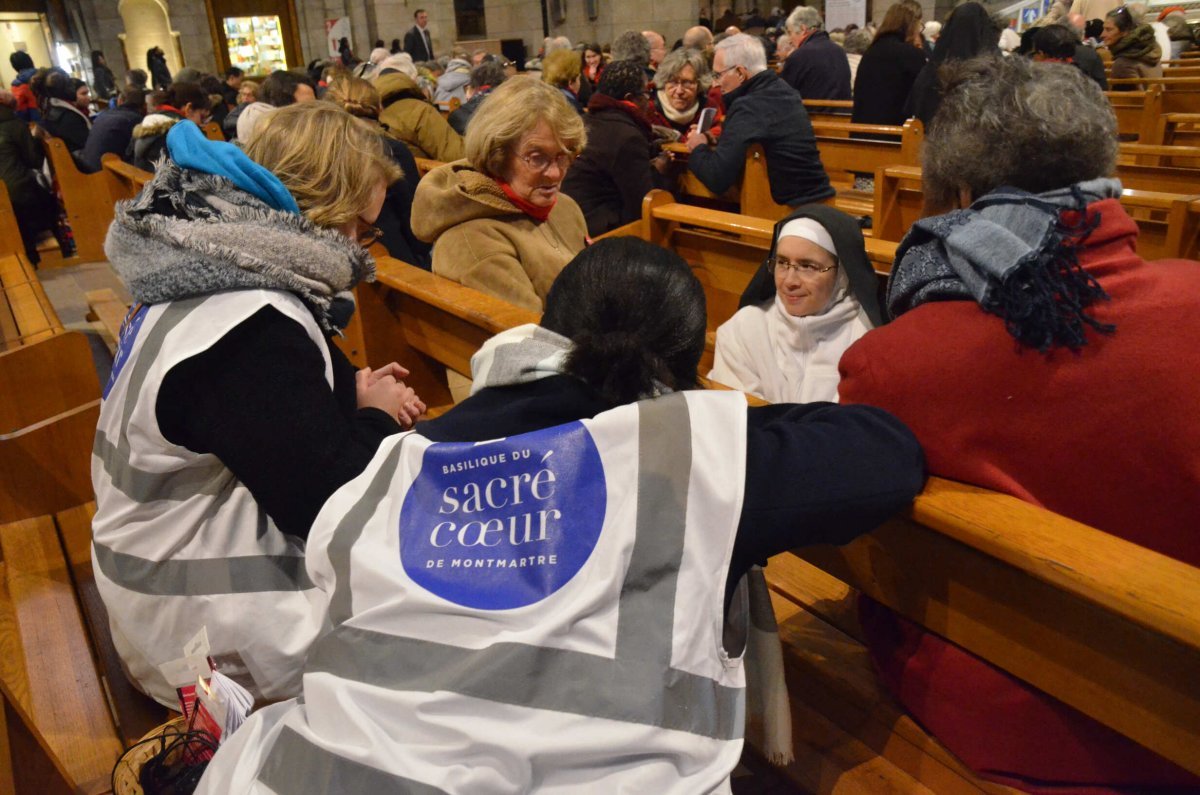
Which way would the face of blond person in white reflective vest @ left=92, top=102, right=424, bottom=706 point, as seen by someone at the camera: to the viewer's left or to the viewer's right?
to the viewer's right

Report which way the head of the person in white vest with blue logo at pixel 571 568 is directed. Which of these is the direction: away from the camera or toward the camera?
away from the camera

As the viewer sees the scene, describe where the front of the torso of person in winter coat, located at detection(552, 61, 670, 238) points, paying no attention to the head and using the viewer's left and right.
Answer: facing away from the viewer and to the right of the viewer

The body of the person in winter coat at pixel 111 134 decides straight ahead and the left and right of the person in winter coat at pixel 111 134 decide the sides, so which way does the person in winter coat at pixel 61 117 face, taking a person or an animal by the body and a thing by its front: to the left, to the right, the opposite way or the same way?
the same way

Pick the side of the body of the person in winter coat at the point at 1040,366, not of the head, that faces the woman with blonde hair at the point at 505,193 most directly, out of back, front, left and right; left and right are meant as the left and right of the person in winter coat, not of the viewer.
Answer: front

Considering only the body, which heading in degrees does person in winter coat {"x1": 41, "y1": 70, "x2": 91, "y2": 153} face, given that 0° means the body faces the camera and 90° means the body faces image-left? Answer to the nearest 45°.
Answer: approximately 225°

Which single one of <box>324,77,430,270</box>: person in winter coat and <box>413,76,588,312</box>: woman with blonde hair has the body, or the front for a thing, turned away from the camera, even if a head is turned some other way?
the person in winter coat

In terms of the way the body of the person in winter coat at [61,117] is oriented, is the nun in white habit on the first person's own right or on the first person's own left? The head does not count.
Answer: on the first person's own right

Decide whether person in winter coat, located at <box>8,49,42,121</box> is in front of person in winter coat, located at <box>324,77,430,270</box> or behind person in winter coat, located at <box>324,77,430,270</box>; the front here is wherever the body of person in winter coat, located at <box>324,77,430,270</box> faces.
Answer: in front

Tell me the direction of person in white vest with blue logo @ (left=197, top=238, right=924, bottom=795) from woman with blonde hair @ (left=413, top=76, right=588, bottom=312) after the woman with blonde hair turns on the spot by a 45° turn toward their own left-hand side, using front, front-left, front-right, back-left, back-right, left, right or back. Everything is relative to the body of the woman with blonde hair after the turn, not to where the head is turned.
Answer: right

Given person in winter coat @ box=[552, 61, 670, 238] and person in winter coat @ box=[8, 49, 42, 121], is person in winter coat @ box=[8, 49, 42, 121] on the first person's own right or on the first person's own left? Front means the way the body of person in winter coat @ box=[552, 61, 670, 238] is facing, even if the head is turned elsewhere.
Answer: on the first person's own left

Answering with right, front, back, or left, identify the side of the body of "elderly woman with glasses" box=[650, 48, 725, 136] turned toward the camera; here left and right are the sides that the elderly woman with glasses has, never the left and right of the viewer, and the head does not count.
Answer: front

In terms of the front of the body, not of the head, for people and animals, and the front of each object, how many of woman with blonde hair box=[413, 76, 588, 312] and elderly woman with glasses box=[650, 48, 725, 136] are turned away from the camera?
0

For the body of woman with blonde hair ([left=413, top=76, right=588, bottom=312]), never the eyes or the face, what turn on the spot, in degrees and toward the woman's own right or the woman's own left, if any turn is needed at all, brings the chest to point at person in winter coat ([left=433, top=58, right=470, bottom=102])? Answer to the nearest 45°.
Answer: approximately 135° to the woman's own left

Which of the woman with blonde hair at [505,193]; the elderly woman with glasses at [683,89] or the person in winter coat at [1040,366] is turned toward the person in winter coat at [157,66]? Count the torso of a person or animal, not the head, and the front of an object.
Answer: the person in winter coat at [1040,366]

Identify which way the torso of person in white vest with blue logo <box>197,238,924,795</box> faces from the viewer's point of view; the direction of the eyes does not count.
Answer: away from the camera

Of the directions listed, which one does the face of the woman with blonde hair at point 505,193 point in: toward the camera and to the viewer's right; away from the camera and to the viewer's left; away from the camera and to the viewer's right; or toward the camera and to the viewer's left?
toward the camera and to the viewer's right

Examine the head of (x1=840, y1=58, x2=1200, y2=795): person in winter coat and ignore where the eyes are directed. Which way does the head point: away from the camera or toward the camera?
away from the camera
